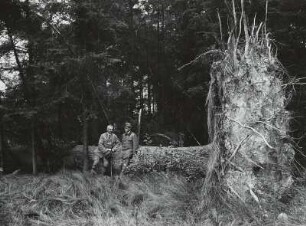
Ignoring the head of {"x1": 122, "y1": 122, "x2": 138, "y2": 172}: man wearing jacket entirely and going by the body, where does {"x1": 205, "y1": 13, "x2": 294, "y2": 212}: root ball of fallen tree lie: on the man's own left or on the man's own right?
on the man's own left

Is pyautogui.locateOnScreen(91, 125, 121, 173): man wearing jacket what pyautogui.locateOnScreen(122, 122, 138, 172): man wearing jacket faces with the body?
no

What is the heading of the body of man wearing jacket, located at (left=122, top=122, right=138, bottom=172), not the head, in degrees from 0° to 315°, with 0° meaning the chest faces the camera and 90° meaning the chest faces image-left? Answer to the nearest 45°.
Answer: approximately 45°
